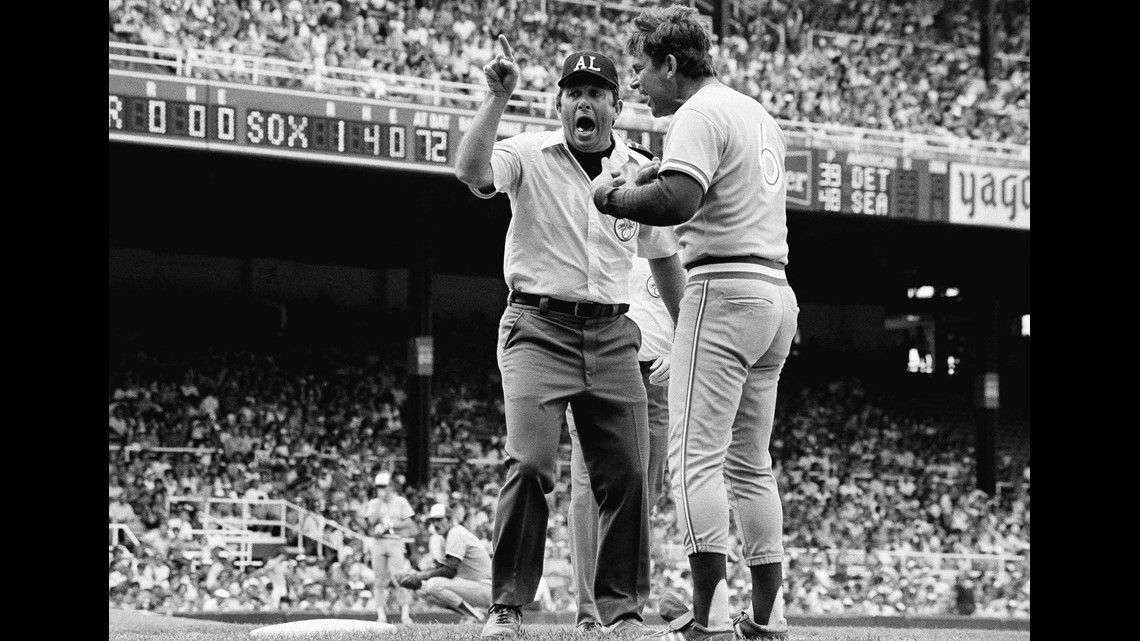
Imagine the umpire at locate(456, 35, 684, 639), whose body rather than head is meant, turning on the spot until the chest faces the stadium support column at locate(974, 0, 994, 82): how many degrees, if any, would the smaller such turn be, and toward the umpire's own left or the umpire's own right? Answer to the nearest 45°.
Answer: approximately 180°

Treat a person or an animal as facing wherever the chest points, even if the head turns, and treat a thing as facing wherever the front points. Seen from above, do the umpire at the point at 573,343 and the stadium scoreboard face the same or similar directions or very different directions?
same or similar directions

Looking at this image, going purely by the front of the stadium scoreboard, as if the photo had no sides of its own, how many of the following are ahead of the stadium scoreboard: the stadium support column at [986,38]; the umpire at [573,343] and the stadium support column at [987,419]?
1

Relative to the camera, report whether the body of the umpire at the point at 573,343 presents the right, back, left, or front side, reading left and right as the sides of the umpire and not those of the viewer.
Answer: front

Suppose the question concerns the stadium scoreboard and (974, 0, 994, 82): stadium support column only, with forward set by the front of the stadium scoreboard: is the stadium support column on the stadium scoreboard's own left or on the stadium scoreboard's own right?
on the stadium scoreboard's own left

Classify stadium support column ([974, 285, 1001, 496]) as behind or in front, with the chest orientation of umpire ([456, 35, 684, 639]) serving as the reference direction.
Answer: behind

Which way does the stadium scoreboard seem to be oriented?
toward the camera

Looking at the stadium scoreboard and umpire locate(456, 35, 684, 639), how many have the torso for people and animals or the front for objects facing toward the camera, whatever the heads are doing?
2

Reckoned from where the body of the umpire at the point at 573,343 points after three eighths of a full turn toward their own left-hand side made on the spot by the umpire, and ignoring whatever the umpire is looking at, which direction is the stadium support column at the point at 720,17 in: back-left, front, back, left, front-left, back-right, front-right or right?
front-left

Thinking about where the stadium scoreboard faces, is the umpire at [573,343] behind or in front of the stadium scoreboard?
in front

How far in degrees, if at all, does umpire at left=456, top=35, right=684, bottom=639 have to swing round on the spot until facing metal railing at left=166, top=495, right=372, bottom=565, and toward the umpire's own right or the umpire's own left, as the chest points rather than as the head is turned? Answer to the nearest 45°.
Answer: approximately 180°

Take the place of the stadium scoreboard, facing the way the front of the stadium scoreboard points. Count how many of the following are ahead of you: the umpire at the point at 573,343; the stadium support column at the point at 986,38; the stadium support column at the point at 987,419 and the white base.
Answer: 2

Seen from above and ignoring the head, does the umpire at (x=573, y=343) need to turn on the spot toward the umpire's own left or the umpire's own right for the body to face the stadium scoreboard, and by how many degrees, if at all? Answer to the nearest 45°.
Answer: approximately 180°

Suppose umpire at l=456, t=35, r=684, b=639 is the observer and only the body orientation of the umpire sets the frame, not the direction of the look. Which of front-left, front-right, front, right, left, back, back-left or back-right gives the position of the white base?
back-right
